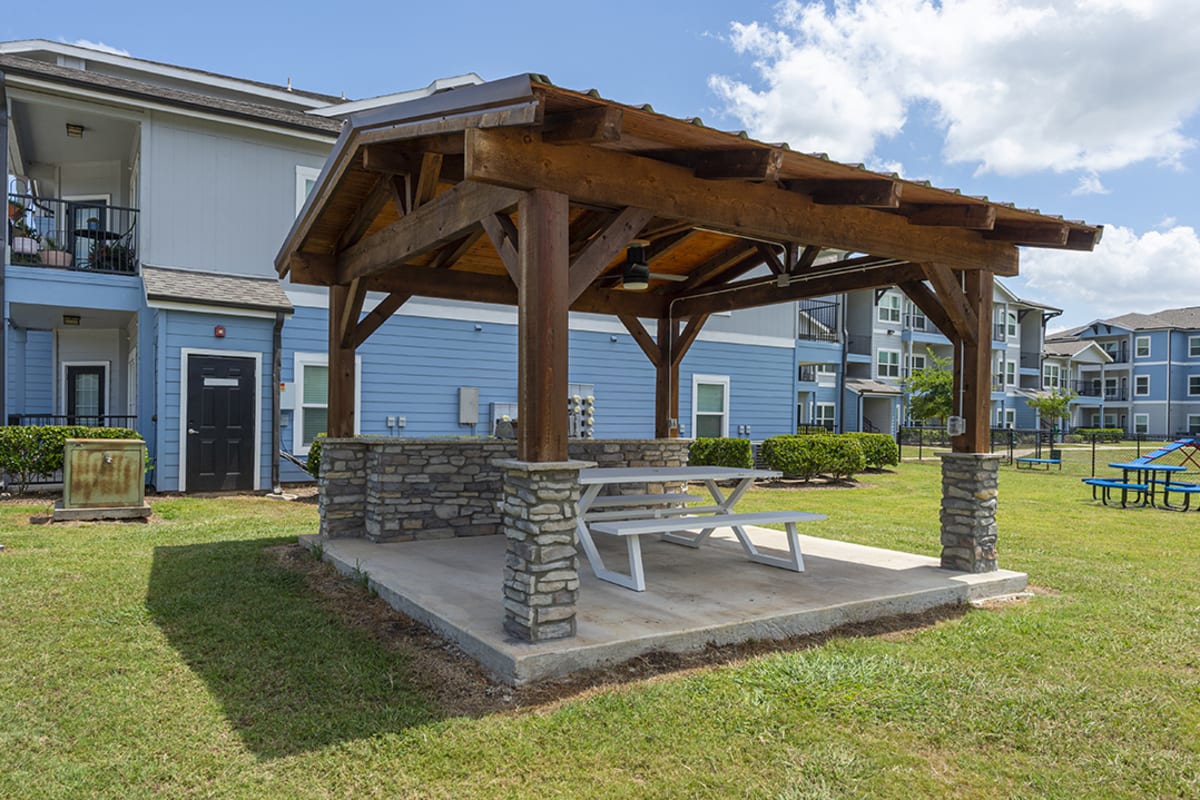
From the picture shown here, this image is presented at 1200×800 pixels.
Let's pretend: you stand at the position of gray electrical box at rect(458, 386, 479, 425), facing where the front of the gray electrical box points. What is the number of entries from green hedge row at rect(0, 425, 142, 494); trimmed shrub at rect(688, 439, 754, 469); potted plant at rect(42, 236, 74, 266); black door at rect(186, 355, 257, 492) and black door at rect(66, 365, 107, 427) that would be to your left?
1

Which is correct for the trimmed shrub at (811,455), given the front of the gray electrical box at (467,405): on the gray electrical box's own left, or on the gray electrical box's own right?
on the gray electrical box's own left

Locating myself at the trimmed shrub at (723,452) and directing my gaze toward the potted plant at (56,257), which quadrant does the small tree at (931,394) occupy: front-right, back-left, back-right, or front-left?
back-right

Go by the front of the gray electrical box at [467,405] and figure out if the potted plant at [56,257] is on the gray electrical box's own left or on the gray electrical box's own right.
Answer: on the gray electrical box's own right

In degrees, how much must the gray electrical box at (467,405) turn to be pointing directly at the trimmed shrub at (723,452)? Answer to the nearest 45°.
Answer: approximately 90° to its left

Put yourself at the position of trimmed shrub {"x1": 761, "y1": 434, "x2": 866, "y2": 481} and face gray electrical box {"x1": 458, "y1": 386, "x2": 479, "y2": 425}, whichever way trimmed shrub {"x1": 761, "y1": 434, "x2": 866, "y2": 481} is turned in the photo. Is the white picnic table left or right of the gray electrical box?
left

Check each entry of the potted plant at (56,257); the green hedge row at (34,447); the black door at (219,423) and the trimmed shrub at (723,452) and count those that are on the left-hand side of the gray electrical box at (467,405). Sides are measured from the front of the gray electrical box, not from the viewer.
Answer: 1

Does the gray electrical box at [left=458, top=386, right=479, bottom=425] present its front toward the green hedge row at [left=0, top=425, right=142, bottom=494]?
no

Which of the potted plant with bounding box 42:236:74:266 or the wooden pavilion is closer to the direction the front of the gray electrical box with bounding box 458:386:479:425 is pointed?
the wooden pavilion

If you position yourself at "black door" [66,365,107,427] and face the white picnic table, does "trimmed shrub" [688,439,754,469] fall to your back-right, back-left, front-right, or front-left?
front-left

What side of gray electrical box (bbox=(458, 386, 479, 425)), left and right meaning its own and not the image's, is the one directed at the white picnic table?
front

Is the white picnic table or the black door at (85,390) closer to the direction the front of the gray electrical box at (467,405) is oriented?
the white picnic table

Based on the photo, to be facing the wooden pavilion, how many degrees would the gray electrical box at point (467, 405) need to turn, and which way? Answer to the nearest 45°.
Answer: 0° — it already faces it

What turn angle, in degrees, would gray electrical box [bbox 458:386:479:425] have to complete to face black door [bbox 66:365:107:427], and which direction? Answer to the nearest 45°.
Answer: approximately 90° to its right

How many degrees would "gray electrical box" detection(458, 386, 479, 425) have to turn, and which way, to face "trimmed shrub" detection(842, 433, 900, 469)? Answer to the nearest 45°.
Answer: approximately 90° to its left

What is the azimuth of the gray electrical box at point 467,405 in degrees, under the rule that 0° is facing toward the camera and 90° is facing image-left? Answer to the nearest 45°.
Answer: approximately 0°
